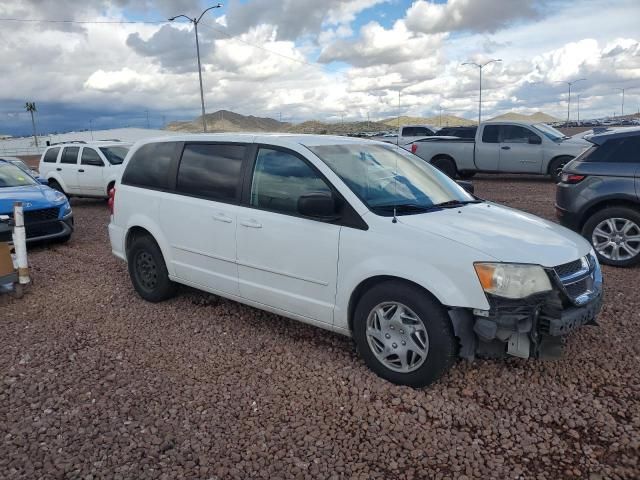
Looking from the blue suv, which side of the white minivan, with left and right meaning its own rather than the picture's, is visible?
back

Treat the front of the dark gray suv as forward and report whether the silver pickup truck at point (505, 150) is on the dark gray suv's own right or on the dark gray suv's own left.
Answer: on the dark gray suv's own left

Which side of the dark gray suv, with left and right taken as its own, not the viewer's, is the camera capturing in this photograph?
right

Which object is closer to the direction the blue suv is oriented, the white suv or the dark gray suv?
the dark gray suv

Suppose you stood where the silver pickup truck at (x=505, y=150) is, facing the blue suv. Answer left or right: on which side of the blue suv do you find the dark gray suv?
left

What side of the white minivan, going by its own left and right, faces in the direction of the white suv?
back
